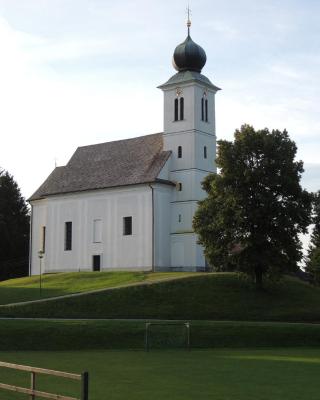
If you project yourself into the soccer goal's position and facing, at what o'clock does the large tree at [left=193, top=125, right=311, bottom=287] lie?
The large tree is roughly at 7 o'clock from the soccer goal.

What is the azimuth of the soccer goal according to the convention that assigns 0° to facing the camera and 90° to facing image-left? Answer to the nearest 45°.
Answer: approximately 0°
